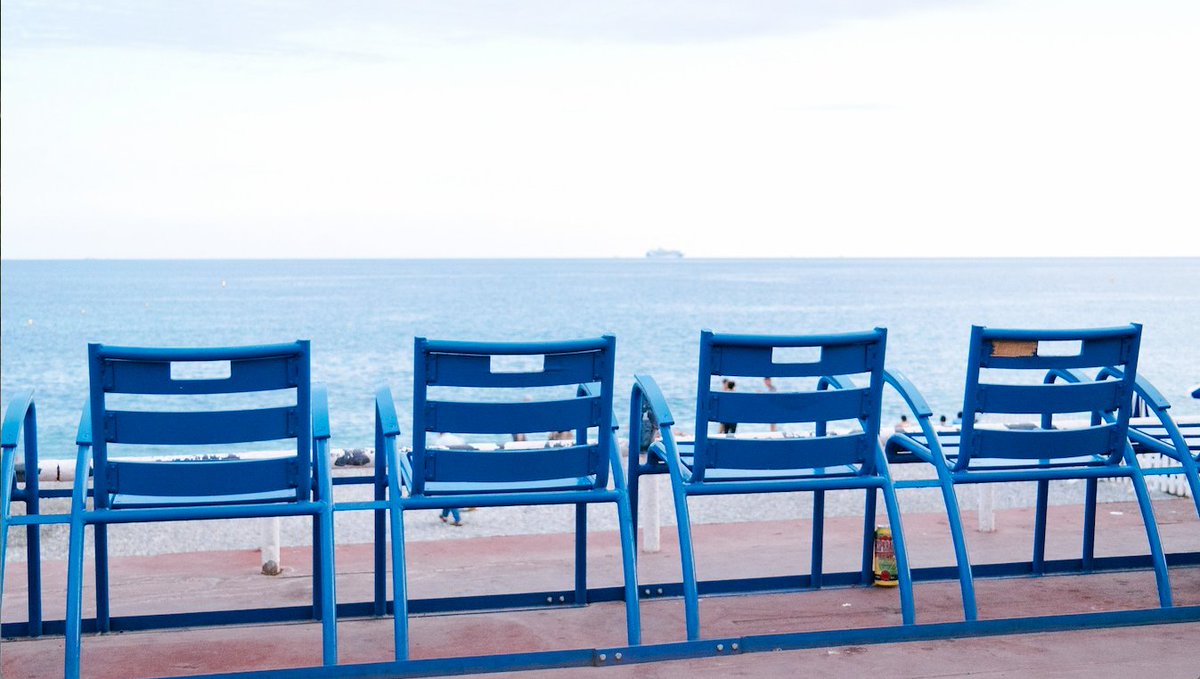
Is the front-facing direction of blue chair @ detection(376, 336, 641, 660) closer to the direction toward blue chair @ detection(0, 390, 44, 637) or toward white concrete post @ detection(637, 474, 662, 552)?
the white concrete post

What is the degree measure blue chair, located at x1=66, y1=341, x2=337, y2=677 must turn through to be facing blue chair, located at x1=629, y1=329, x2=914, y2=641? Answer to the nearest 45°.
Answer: approximately 90° to its right

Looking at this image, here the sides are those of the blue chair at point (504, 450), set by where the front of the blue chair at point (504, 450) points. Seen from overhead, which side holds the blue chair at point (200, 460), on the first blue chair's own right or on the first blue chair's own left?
on the first blue chair's own left

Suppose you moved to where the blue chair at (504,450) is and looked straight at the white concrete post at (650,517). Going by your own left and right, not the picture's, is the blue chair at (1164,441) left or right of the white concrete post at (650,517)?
right

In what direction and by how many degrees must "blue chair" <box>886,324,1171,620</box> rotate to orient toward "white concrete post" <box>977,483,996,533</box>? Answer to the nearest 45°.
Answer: approximately 45° to its right

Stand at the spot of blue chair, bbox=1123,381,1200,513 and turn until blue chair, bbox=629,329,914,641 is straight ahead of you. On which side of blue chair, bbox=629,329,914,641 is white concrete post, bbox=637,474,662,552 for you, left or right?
right

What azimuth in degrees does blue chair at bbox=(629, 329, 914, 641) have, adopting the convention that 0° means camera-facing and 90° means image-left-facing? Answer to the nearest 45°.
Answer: approximately 135°

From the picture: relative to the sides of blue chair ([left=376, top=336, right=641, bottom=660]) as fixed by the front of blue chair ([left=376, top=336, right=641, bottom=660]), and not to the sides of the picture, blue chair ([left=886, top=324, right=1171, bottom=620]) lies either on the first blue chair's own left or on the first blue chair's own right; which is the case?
on the first blue chair's own right

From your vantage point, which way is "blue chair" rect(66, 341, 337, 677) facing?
away from the camera

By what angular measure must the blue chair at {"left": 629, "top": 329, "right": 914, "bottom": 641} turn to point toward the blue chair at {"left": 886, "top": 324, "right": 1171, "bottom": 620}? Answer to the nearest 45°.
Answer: approximately 135° to its right

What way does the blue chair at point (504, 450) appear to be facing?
away from the camera

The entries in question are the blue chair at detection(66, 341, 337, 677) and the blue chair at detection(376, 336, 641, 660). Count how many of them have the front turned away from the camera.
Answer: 2
